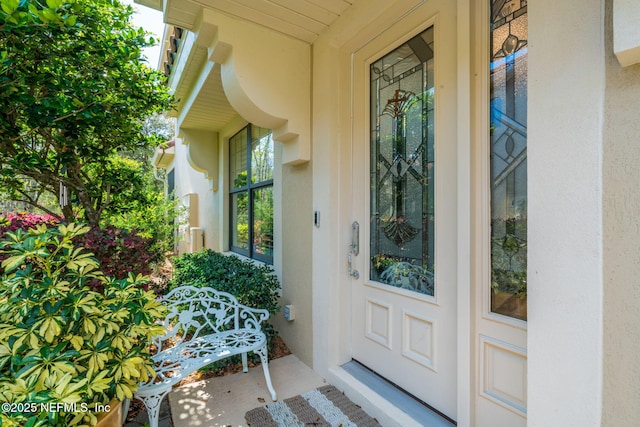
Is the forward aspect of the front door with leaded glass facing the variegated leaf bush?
yes

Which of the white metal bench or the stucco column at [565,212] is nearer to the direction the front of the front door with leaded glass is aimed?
the white metal bench

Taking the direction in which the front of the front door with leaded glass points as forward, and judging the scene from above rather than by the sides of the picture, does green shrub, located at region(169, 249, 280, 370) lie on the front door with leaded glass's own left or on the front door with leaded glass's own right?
on the front door with leaded glass's own right

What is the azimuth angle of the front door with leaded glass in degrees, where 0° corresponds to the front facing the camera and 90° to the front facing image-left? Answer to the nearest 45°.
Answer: approximately 45°

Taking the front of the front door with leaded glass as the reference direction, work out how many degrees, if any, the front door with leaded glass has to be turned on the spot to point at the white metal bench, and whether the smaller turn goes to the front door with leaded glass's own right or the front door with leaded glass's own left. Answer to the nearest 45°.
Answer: approximately 45° to the front door with leaded glass's own right

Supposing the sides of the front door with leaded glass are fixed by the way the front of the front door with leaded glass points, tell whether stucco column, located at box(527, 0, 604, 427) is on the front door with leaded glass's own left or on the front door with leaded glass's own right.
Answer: on the front door with leaded glass's own left

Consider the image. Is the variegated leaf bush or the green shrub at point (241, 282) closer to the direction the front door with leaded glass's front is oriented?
the variegated leaf bush
